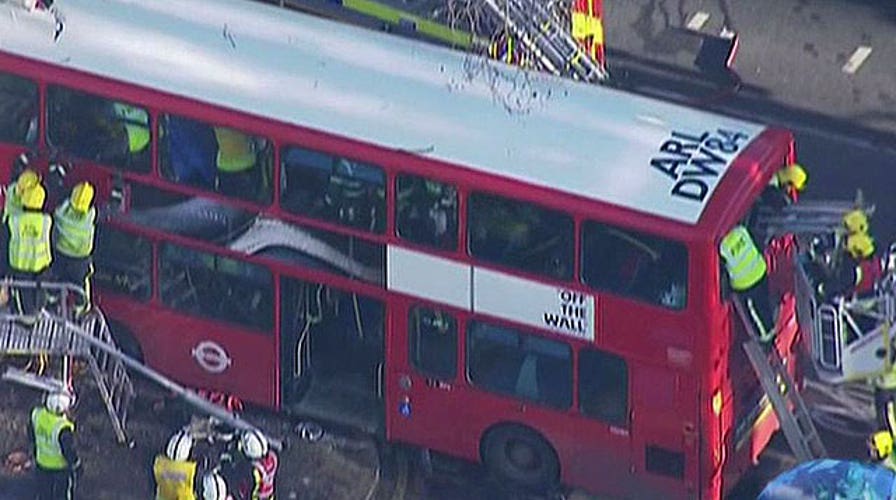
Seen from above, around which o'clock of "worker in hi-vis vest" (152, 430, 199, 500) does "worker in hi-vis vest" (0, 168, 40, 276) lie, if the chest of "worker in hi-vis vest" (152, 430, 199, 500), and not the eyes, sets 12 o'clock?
"worker in hi-vis vest" (0, 168, 40, 276) is roughly at 11 o'clock from "worker in hi-vis vest" (152, 430, 199, 500).

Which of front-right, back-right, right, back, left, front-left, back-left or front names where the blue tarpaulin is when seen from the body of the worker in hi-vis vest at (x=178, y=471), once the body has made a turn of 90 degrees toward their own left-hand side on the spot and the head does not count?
back

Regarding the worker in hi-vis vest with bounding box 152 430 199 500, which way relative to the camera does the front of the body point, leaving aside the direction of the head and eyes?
away from the camera
